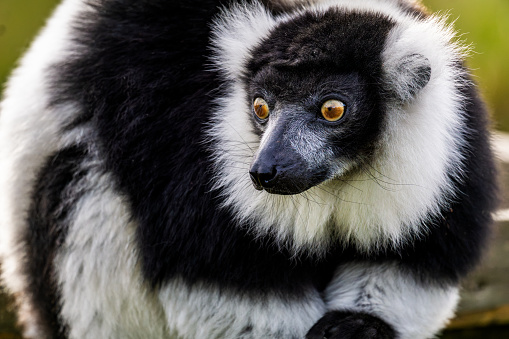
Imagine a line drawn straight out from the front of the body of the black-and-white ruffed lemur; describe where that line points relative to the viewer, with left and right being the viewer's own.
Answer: facing the viewer and to the right of the viewer
